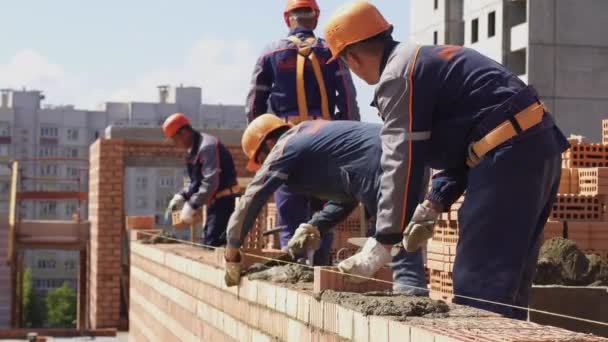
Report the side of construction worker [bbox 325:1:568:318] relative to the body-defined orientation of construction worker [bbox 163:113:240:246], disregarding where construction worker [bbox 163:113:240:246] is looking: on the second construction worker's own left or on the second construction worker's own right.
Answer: on the second construction worker's own left

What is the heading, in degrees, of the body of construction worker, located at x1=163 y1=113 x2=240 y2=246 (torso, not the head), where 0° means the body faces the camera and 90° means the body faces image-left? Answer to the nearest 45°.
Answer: approximately 90°

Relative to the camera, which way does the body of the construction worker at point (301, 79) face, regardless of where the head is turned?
away from the camera

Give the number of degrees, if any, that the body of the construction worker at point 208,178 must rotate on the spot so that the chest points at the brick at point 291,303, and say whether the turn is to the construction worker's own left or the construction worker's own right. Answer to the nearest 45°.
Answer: approximately 90° to the construction worker's own left

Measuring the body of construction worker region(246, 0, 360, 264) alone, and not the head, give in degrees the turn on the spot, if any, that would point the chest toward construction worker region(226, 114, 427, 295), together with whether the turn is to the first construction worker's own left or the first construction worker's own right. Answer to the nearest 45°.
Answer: approximately 180°

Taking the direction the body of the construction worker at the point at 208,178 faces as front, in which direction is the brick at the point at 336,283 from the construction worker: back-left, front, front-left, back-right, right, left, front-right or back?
left

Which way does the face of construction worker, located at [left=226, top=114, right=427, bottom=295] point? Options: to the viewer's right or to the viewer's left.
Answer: to the viewer's left

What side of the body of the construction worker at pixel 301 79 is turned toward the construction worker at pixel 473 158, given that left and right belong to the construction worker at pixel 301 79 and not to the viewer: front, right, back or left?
back

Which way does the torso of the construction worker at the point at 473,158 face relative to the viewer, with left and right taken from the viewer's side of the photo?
facing to the left of the viewer

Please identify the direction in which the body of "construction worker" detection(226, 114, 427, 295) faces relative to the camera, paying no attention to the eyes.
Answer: to the viewer's left
